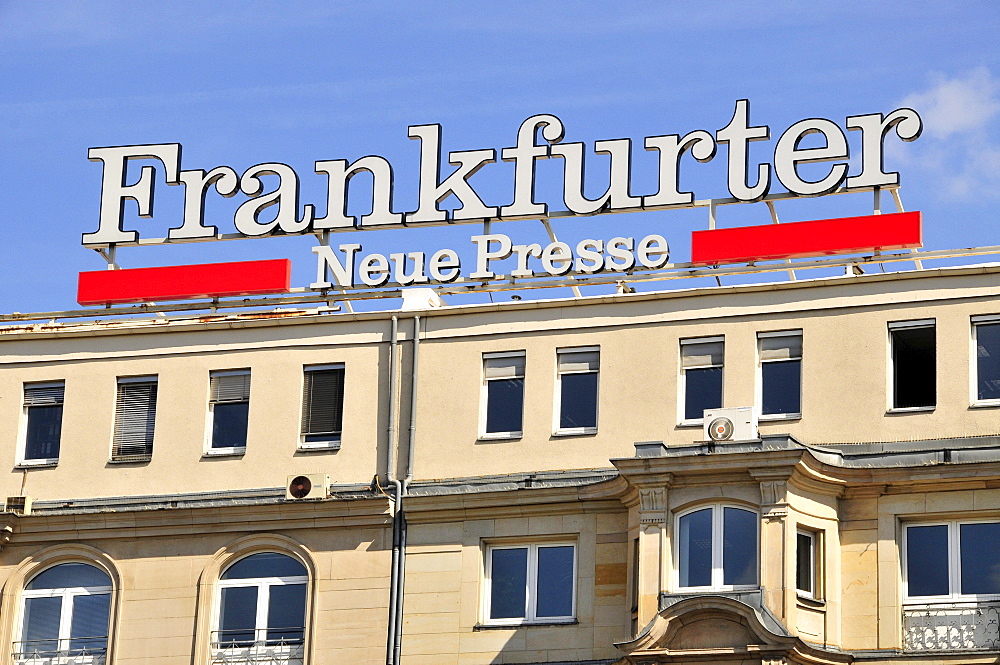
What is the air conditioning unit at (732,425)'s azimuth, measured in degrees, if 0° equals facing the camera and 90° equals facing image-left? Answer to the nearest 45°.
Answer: approximately 0°

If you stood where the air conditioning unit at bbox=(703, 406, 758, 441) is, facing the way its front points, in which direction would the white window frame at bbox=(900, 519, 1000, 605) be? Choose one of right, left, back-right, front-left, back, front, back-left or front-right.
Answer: left
